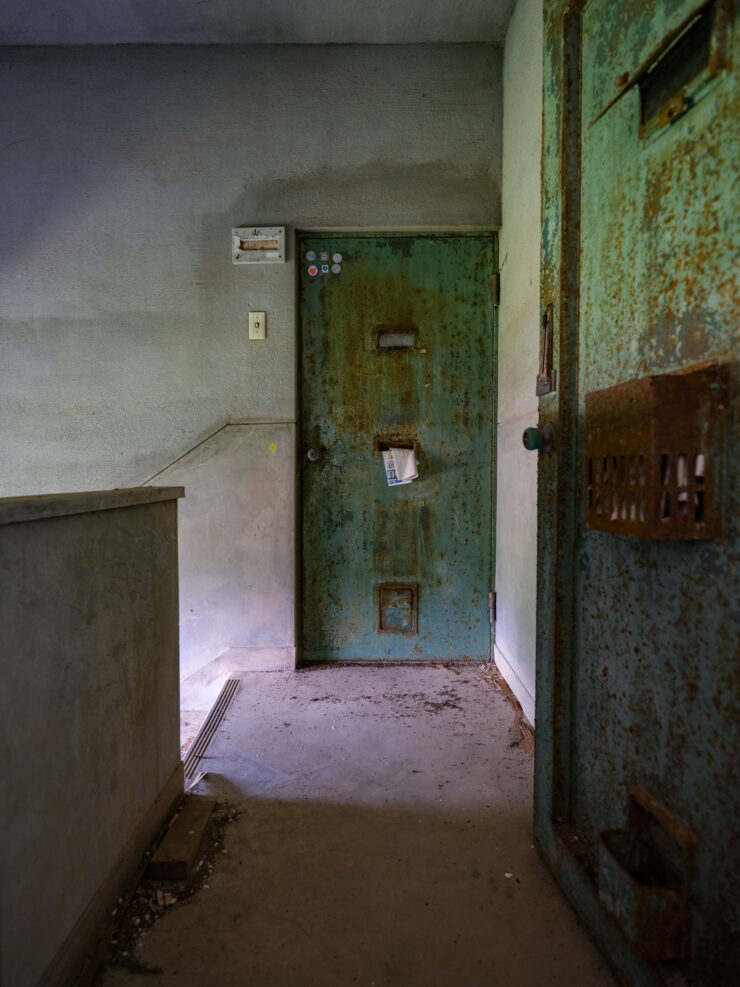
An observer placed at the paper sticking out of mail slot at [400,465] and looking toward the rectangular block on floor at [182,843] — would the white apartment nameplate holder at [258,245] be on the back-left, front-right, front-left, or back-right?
front-right

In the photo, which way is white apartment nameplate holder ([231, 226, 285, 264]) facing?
toward the camera

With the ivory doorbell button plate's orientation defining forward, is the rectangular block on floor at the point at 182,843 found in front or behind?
in front

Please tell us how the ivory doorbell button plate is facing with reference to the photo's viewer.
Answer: facing the viewer

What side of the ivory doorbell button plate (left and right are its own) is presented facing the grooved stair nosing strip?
front

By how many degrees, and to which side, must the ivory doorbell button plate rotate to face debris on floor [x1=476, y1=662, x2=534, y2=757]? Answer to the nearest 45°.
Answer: approximately 45° to its left

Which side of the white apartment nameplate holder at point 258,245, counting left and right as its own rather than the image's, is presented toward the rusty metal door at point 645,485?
front

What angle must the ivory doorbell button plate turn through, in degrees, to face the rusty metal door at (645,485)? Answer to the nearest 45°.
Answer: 0° — it already faces it

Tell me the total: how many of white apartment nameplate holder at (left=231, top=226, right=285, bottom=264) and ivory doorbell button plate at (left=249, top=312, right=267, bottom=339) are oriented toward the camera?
2

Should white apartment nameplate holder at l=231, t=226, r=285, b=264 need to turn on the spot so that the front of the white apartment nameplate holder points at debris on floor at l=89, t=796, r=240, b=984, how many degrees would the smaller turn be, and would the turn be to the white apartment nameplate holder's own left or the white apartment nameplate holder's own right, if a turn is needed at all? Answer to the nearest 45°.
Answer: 0° — it already faces it
